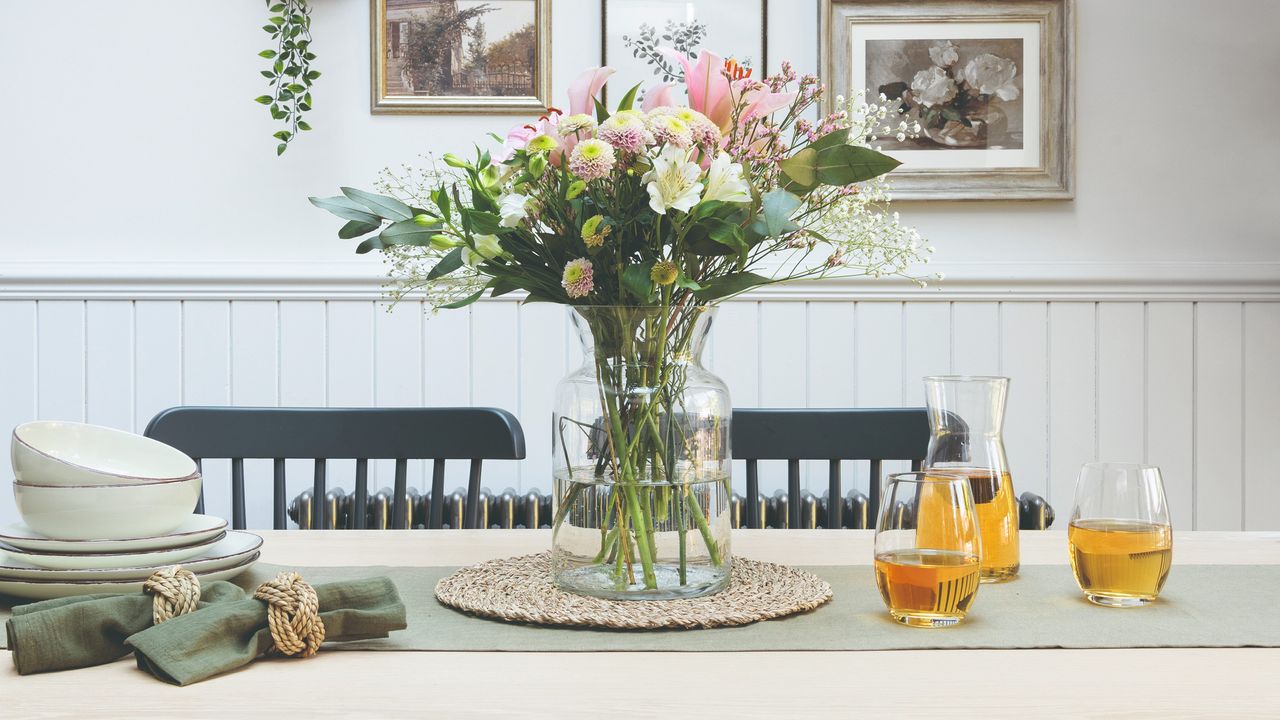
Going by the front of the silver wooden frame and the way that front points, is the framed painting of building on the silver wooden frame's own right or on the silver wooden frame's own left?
on the silver wooden frame's own right

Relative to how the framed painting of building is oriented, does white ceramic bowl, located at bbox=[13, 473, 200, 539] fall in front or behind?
in front

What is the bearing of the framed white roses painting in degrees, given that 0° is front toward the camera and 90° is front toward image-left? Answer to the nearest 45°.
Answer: approximately 0°

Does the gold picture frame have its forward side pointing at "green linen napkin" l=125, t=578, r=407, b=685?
yes

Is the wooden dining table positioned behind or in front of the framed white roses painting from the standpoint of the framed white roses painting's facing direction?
in front
